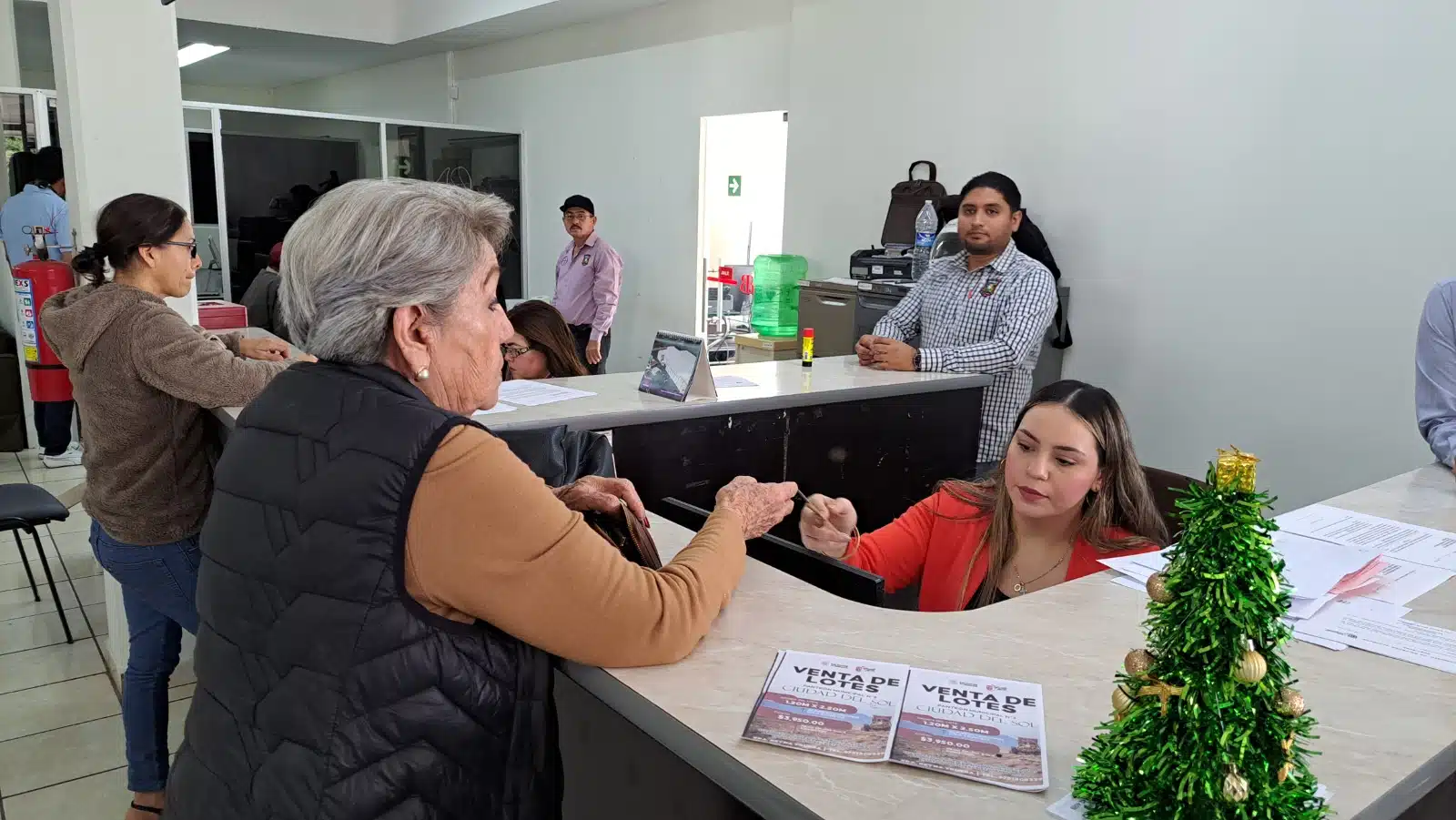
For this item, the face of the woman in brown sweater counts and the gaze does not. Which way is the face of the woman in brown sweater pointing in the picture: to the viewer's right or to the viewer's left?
to the viewer's right

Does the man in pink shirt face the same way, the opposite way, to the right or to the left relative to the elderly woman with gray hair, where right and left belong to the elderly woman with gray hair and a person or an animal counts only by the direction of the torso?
the opposite way

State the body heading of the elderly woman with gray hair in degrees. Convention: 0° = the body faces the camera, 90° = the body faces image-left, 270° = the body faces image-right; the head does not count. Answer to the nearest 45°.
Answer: approximately 225°

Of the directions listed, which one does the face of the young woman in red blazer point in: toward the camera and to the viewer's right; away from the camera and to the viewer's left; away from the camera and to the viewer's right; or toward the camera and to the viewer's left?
toward the camera and to the viewer's left

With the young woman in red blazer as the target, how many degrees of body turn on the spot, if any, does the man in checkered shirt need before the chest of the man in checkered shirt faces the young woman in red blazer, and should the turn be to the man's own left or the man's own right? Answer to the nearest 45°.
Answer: approximately 45° to the man's own left

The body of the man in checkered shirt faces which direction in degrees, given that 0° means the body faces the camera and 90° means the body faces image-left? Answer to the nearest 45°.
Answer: approximately 45°

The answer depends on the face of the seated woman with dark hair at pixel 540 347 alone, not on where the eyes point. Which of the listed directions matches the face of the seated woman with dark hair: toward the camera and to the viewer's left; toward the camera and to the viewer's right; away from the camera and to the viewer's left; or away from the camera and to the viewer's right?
toward the camera and to the viewer's left

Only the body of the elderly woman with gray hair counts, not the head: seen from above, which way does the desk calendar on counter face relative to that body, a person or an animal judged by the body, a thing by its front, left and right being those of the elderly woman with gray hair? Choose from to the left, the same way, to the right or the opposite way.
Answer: the opposite way

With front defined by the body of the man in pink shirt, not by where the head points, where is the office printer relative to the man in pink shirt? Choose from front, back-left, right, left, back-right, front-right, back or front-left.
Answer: left

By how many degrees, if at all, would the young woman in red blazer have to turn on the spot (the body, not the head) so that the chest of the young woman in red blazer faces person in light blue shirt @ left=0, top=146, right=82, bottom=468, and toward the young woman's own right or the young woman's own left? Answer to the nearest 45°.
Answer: approximately 90° to the young woman's own right

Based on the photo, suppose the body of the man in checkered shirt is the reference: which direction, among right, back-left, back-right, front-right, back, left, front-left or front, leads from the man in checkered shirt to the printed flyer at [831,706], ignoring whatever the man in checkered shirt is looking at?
front-left

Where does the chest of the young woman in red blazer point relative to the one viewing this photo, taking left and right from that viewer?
facing the viewer and to the left of the viewer

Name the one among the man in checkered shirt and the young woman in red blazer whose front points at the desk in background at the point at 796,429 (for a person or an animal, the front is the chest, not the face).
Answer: the man in checkered shirt

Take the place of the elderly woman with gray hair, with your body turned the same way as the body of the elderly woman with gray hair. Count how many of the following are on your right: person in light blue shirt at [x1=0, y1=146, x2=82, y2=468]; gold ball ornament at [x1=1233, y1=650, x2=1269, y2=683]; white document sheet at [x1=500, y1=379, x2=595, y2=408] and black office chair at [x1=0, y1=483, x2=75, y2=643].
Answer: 1

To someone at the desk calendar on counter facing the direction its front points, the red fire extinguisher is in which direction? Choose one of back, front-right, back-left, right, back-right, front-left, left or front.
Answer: right

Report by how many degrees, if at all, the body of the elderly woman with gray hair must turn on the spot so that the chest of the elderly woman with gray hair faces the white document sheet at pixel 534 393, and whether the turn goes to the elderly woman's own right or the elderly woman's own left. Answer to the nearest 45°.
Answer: approximately 45° to the elderly woman's own left
